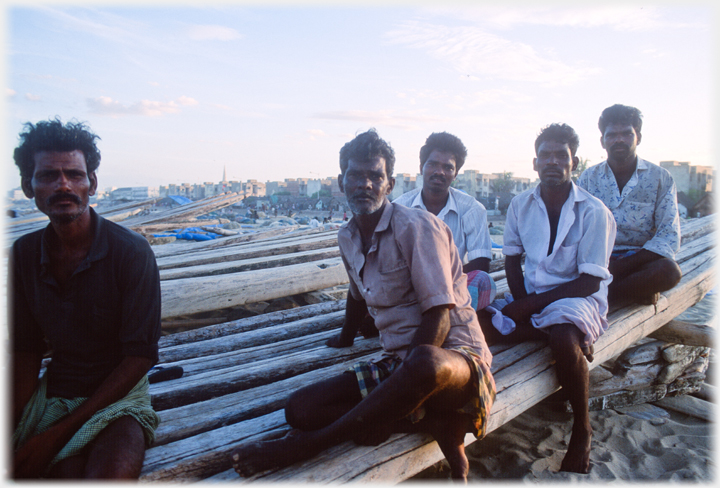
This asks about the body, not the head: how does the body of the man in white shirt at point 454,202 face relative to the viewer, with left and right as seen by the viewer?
facing the viewer

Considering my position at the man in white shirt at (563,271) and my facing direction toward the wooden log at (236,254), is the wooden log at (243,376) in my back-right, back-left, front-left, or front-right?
front-left

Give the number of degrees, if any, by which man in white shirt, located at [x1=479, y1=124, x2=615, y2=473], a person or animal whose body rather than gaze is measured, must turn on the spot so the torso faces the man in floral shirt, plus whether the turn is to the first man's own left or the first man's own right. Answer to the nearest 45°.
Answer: approximately 135° to the first man's own left

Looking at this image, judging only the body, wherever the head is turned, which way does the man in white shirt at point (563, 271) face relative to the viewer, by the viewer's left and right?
facing the viewer

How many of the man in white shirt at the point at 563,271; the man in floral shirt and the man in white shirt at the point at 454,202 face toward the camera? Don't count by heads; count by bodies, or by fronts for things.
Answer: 3

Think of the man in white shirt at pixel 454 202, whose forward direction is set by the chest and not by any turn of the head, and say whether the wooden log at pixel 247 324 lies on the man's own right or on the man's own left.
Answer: on the man's own right

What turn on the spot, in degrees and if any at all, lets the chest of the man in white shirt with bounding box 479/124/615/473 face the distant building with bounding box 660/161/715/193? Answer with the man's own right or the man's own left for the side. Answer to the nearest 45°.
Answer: approximately 180°

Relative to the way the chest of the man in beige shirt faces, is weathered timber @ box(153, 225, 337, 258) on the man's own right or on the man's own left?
on the man's own right

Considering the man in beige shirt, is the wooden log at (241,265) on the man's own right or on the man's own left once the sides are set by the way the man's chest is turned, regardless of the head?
on the man's own right

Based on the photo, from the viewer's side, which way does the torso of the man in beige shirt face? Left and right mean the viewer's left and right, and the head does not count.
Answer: facing the viewer and to the left of the viewer
